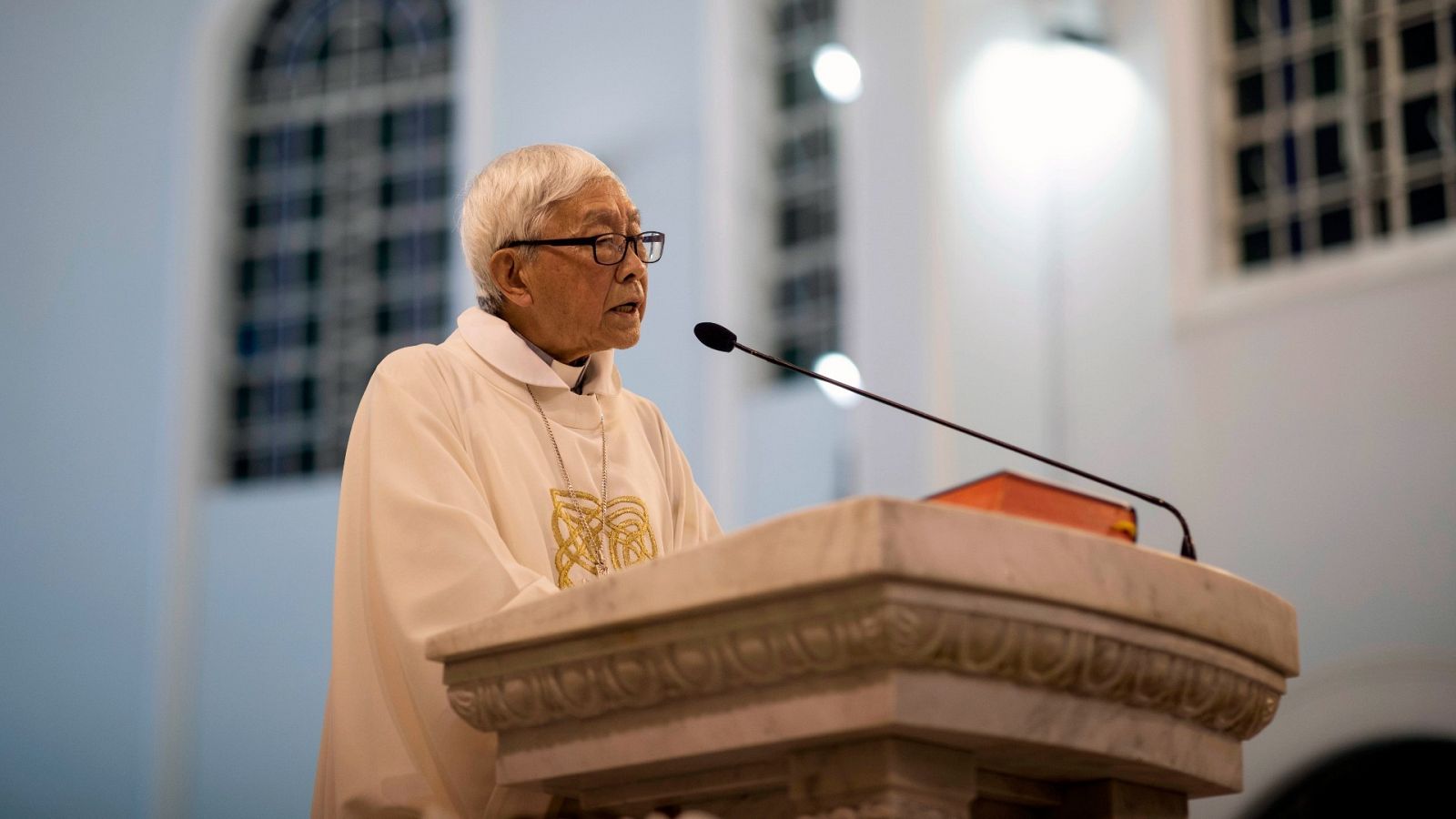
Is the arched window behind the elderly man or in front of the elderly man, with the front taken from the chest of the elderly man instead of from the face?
behind

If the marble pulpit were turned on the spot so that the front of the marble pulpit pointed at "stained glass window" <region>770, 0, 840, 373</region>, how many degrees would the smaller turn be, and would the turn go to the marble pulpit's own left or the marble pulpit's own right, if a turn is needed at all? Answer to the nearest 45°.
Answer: approximately 135° to the marble pulpit's own left

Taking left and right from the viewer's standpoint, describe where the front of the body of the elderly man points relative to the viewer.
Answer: facing the viewer and to the right of the viewer

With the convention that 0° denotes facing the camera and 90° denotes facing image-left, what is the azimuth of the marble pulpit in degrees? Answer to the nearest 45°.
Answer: approximately 315°

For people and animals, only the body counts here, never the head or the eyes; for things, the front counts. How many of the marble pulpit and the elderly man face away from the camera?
0

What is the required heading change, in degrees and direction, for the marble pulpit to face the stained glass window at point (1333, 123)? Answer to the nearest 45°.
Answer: approximately 135° to its left

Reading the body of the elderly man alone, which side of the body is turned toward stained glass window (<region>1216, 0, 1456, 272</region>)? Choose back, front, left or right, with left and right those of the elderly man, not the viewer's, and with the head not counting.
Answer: left

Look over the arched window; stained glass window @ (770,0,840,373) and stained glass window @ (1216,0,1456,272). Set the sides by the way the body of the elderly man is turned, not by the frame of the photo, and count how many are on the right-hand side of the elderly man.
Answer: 0

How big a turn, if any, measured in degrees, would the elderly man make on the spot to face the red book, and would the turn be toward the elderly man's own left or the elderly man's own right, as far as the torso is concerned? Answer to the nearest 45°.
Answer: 0° — they already face it

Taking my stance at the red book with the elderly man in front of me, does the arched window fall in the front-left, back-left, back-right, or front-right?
front-right

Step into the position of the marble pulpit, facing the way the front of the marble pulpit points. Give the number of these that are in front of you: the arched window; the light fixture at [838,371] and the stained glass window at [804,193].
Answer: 0

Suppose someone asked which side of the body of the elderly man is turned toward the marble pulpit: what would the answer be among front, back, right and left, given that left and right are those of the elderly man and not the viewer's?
front

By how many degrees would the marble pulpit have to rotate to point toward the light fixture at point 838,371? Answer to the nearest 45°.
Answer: approximately 135° to its left

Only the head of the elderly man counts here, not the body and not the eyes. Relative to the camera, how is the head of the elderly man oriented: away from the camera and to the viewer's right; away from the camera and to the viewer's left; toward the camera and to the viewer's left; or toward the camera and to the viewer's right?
toward the camera and to the viewer's right

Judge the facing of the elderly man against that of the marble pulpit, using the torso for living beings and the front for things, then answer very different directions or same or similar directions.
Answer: same or similar directions

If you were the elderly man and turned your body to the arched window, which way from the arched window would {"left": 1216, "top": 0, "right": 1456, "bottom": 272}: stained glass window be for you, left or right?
right
